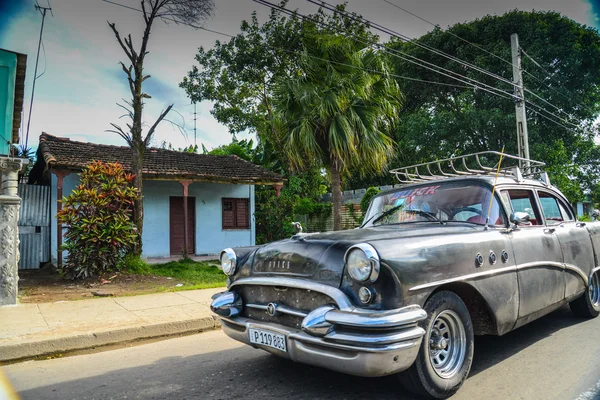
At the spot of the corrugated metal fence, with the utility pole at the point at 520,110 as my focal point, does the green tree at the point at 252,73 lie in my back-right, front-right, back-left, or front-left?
front-left

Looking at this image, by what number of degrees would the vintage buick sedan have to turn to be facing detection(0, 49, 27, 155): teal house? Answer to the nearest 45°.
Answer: approximately 90° to its right

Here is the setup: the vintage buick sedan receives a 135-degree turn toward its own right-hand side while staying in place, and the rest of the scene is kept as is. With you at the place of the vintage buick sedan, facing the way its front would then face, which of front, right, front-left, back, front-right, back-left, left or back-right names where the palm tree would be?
front

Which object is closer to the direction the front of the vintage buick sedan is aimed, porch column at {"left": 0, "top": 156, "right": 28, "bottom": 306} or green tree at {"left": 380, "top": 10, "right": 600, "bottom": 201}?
the porch column

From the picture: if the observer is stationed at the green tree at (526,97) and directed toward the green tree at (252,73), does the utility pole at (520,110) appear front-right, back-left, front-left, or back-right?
front-left

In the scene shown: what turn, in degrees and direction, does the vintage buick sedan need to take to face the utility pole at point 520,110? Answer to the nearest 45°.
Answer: approximately 135° to its right

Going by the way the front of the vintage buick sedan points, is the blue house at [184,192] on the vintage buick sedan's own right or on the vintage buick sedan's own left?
on the vintage buick sedan's own right

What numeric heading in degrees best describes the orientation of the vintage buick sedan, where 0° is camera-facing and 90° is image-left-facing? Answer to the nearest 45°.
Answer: approximately 45°

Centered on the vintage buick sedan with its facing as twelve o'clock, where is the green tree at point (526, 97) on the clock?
The green tree is roughly at 5 o'clock from the vintage buick sedan.

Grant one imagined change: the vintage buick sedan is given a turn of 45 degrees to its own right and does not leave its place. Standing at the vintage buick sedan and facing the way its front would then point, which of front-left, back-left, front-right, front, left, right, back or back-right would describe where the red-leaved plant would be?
front-right

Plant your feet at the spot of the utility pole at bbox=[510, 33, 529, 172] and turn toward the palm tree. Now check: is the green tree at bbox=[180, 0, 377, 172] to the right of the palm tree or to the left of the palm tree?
right

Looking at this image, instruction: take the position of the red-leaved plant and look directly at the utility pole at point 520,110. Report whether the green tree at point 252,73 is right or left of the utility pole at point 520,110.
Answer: left

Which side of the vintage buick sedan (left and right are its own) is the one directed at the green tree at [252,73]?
right

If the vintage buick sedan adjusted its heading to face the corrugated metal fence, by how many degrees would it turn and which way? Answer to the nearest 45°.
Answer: approximately 90° to its right

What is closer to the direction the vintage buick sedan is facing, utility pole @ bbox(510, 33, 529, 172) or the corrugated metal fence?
the corrugated metal fence
